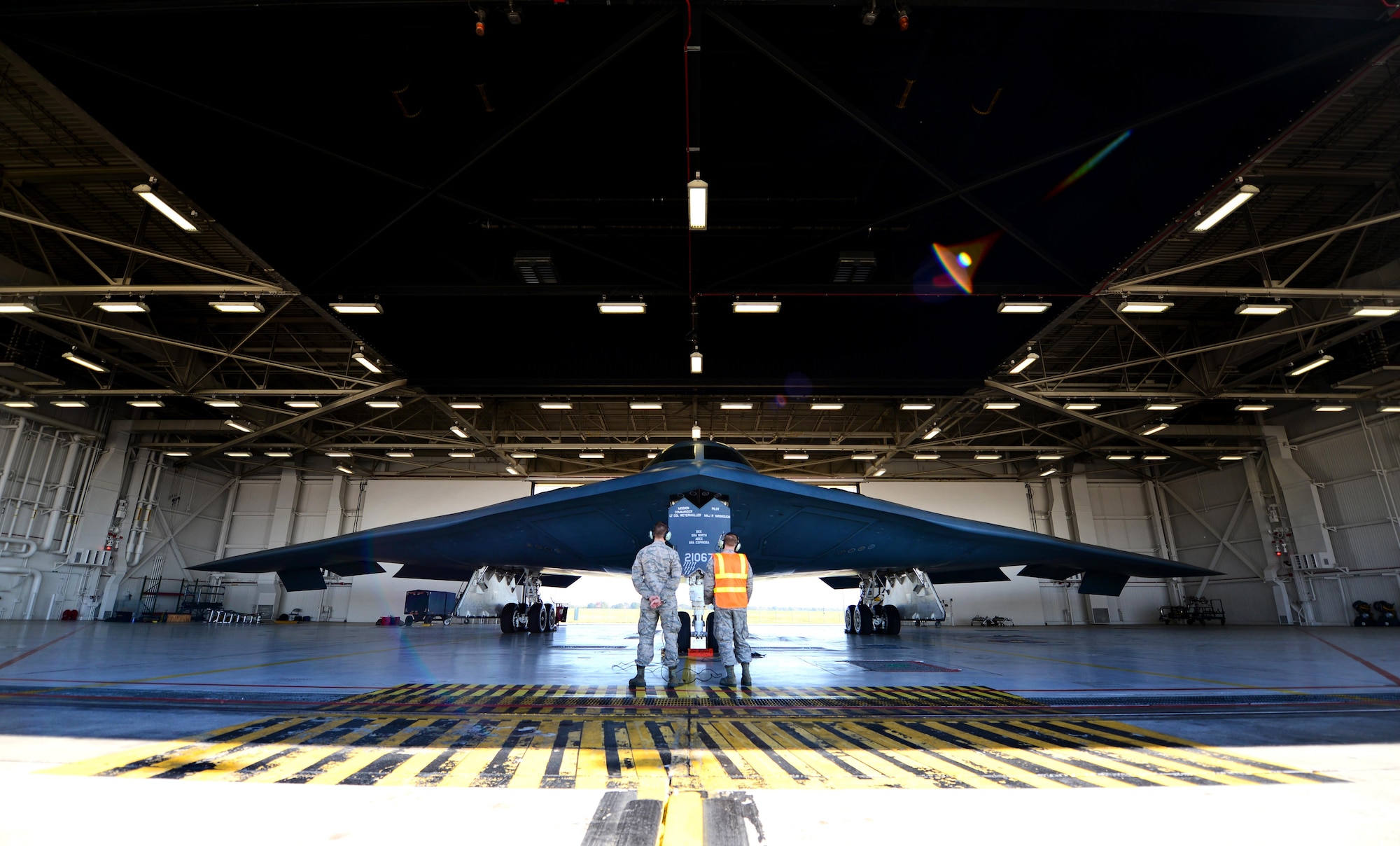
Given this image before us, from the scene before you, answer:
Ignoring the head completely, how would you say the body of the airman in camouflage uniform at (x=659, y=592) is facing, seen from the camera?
away from the camera

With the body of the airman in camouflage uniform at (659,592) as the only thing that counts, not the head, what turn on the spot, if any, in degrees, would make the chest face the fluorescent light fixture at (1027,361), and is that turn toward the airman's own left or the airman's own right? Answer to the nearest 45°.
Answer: approximately 45° to the airman's own right

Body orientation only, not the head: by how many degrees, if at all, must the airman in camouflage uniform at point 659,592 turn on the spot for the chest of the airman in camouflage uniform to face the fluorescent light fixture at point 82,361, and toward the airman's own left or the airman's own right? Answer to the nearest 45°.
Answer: approximately 45° to the airman's own left

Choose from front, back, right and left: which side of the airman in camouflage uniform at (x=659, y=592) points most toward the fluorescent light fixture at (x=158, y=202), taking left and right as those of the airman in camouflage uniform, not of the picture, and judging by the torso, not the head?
left

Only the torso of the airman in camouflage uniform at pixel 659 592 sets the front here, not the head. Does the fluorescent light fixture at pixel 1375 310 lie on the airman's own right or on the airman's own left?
on the airman's own right

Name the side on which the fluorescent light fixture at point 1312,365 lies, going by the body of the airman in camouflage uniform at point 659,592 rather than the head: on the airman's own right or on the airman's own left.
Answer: on the airman's own right

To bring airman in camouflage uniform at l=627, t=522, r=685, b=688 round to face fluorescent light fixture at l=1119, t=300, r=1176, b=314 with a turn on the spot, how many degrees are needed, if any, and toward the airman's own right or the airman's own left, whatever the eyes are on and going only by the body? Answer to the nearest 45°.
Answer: approximately 45° to the airman's own right

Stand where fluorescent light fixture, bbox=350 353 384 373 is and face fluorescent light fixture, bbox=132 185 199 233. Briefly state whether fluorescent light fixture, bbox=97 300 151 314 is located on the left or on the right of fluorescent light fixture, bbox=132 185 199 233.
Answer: right
